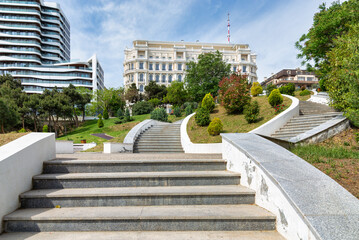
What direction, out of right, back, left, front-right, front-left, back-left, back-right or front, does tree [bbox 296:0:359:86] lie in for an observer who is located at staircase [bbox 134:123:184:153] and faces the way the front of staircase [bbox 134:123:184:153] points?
left

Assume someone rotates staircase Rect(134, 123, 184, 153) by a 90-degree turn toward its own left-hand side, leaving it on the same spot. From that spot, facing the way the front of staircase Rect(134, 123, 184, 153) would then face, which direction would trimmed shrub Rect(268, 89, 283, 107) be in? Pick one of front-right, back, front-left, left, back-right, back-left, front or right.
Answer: front

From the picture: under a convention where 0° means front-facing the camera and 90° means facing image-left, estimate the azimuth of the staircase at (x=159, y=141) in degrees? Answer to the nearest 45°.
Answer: approximately 0°

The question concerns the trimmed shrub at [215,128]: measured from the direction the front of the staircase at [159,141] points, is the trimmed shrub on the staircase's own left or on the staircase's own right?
on the staircase's own left

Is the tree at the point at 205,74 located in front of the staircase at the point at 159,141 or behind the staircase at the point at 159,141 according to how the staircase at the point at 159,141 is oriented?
behind

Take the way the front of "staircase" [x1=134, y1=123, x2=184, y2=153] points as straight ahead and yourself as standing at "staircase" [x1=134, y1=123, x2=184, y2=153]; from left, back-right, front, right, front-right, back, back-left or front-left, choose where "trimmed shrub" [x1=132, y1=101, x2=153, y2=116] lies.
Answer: back

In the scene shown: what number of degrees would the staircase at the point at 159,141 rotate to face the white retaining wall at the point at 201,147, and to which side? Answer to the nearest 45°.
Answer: approximately 45° to its left

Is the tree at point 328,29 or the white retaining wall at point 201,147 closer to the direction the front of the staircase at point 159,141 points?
the white retaining wall

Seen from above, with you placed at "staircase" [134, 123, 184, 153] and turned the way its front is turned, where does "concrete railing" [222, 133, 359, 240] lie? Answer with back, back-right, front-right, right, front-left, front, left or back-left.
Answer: front

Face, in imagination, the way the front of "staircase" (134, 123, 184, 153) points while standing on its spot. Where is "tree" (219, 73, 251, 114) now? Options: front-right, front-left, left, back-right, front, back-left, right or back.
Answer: left

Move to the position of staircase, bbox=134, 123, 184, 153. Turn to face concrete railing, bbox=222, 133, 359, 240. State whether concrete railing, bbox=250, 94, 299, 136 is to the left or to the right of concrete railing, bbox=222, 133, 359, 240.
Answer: left

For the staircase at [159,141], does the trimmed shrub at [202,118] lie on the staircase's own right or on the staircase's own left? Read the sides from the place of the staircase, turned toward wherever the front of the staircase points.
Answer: on the staircase's own left
